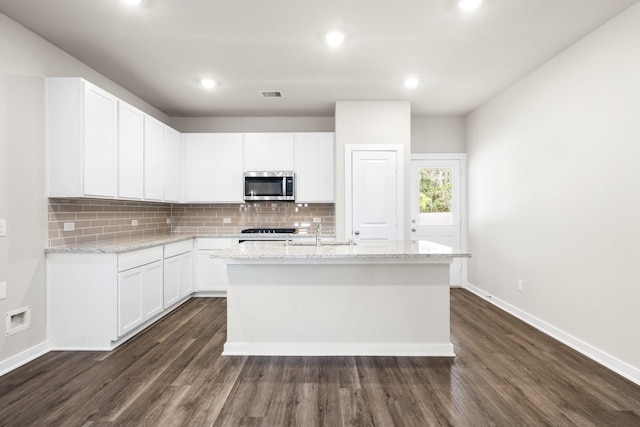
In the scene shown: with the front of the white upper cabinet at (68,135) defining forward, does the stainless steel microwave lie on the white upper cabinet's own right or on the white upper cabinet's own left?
on the white upper cabinet's own left

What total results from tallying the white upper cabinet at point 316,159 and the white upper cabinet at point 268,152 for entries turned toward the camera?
2

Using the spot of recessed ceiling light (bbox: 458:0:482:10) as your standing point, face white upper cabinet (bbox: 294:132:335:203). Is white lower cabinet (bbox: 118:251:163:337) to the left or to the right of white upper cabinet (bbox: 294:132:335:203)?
left

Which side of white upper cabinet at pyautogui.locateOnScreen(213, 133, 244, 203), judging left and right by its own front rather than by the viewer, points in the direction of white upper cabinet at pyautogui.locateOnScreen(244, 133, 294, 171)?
left

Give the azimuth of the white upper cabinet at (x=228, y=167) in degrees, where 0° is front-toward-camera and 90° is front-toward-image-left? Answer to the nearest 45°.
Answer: approximately 0°
